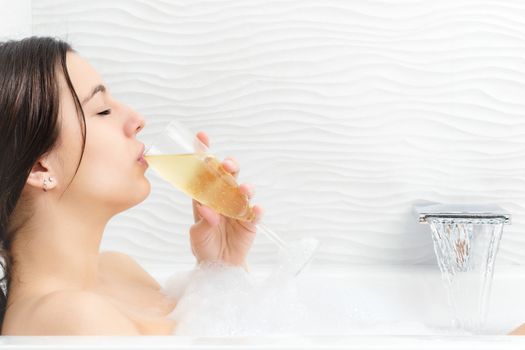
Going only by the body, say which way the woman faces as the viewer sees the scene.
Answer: to the viewer's right

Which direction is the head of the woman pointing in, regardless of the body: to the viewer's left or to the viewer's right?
to the viewer's right
